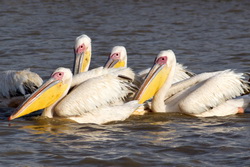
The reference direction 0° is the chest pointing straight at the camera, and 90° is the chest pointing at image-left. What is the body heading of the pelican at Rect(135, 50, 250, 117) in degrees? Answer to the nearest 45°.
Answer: approximately 90°

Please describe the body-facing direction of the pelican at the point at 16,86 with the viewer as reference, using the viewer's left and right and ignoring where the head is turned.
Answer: facing to the left of the viewer

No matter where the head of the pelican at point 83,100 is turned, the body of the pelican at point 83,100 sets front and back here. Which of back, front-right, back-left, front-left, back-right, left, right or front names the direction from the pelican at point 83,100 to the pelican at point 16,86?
front-right

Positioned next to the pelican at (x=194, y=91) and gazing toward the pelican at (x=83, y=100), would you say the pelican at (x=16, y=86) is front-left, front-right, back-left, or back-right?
front-right

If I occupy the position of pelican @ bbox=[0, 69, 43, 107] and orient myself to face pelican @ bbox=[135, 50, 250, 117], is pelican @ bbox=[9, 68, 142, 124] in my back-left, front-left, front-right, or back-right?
front-right

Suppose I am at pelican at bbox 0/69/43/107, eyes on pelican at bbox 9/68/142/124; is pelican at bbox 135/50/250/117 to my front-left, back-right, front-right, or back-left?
front-left

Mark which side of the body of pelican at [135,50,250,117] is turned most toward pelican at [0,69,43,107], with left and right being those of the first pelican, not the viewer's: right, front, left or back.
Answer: front

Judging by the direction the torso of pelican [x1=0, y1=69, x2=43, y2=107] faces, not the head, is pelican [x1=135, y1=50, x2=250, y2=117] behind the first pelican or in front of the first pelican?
behind

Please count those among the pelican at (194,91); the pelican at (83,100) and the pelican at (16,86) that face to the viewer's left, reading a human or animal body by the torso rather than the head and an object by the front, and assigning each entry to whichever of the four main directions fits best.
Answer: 3

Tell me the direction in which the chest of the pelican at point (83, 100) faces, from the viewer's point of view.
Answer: to the viewer's left

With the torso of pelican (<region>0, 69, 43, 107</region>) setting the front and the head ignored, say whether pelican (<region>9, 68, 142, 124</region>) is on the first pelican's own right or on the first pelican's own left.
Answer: on the first pelican's own left

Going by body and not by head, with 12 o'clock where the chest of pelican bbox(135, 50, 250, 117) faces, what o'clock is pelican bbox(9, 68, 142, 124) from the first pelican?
The pelican bbox(9, 68, 142, 124) is roughly at 11 o'clock from the pelican bbox(135, 50, 250, 117).

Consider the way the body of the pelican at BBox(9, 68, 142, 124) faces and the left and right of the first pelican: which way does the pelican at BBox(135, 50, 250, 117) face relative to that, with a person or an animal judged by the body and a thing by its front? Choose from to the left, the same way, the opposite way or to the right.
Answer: the same way

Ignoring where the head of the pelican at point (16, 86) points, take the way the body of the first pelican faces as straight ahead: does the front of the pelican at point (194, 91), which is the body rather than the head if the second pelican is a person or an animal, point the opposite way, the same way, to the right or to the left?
the same way

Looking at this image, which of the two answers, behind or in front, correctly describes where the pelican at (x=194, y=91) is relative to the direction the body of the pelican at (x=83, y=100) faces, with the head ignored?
behind

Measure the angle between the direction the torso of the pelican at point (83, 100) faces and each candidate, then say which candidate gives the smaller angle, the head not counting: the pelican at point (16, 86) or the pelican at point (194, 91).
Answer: the pelican at point (16, 86)
